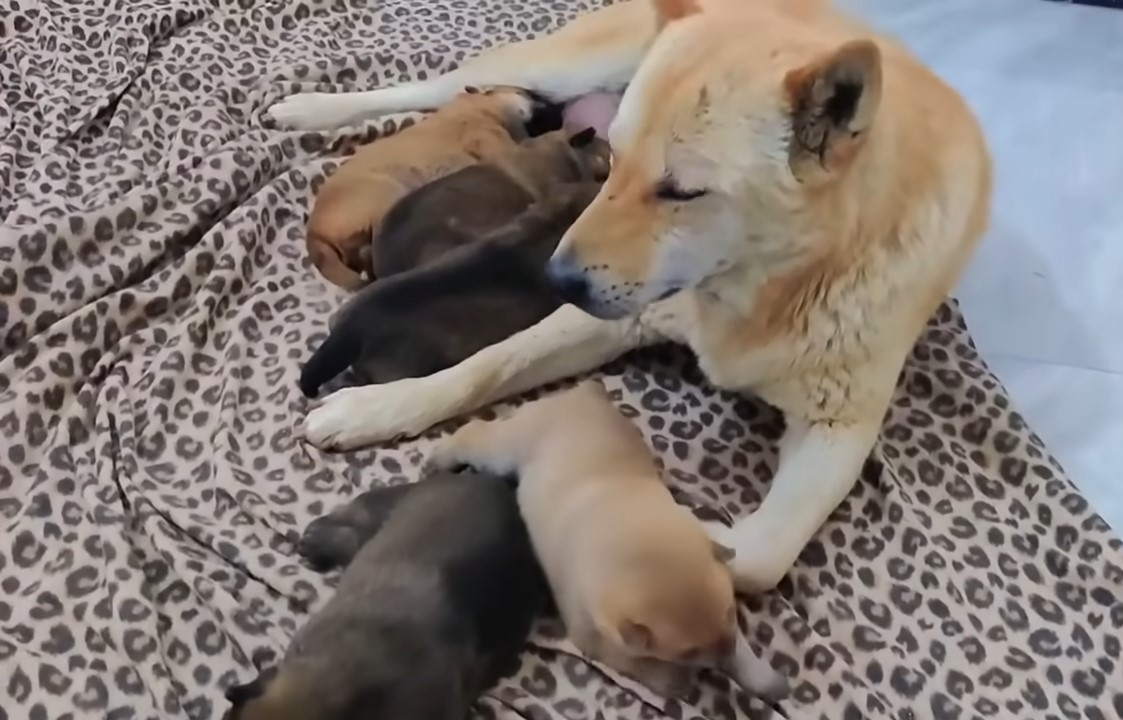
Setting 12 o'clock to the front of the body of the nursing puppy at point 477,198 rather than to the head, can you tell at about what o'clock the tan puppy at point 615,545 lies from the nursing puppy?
The tan puppy is roughly at 4 o'clock from the nursing puppy.

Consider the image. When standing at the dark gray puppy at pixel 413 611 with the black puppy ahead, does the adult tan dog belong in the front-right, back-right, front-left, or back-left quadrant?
front-right

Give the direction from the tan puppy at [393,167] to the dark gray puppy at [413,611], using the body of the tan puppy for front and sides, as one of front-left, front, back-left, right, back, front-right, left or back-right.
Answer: back-right

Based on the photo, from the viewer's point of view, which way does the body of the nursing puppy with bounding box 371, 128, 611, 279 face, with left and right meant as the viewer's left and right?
facing away from the viewer and to the right of the viewer

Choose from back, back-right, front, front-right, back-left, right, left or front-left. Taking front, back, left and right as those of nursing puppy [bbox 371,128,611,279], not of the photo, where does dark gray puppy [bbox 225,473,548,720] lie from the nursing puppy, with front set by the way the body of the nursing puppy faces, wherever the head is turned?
back-right

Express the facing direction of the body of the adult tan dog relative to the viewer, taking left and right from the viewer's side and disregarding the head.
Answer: facing the viewer and to the left of the viewer

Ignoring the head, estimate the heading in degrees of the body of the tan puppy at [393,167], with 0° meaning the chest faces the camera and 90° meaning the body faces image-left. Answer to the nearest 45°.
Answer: approximately 225°

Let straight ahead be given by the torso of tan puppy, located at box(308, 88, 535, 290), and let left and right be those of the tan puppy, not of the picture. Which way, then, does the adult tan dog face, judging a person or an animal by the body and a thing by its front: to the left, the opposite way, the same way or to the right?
the opposite way

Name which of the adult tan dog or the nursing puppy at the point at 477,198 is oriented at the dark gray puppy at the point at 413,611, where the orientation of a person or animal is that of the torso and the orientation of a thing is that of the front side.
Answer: the adult tan dog

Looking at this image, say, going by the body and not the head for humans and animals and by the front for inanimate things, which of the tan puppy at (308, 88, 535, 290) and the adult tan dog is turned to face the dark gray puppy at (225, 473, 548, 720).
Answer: the adult tan dog

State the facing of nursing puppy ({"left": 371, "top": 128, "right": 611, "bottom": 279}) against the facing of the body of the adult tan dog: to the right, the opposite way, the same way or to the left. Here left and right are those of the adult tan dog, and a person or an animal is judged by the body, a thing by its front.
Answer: the opposite way

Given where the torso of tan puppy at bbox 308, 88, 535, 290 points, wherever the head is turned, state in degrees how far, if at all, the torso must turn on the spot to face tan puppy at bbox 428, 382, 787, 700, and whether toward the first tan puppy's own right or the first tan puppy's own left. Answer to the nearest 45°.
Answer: approximately 135° to the first tan puppy's own right

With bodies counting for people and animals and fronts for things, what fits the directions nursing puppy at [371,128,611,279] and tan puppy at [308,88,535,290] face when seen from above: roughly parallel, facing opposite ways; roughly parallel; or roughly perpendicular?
roughly parallel
